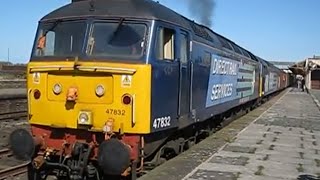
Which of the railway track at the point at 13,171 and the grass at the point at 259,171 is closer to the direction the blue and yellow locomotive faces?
the railway track

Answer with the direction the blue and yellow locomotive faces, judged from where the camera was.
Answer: facing the viewer and to the left of the viewer
